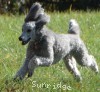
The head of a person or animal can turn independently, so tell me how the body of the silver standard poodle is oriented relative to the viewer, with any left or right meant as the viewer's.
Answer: facing to the left of the viewer
